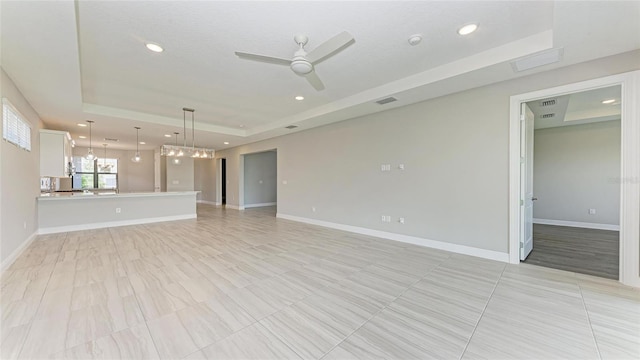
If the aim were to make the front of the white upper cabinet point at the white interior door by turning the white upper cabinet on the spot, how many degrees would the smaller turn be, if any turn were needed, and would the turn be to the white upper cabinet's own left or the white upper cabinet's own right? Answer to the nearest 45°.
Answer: approximately 45° to the white upper cabinet's own right

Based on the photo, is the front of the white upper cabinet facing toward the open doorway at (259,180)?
yes

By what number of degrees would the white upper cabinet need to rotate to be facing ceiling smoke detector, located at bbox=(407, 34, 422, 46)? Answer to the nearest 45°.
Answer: approximately 90° to its right

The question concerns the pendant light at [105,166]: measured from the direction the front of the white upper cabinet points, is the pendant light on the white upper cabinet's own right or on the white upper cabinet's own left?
on the white upper cabinet's own left

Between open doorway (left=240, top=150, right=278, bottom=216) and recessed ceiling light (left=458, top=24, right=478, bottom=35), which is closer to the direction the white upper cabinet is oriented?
the open doorway

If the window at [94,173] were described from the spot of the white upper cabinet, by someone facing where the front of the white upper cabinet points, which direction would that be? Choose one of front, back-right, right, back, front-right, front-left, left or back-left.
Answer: left

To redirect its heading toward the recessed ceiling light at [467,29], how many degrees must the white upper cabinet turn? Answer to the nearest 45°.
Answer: approximately 90° to its right

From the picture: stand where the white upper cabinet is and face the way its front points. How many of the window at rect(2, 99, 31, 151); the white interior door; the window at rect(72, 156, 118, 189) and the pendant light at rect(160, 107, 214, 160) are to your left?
1

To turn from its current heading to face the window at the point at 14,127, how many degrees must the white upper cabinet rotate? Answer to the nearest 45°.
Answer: approximately 90° to its right

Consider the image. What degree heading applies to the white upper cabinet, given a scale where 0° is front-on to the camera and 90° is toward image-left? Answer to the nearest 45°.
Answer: approximately 270°

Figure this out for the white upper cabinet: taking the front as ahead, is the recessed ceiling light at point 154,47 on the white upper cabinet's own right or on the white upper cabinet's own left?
on the white upper cabinet's own right

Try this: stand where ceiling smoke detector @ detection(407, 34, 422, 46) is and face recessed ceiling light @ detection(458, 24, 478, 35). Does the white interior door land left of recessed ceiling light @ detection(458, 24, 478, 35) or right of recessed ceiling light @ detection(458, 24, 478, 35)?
left

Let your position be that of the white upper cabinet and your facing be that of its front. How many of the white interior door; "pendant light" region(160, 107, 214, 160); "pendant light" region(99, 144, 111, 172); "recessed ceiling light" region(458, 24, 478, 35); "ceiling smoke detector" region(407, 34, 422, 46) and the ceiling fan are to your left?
1
